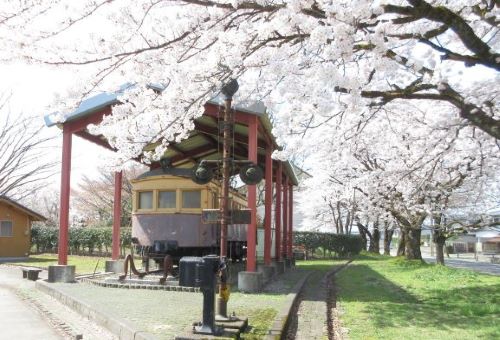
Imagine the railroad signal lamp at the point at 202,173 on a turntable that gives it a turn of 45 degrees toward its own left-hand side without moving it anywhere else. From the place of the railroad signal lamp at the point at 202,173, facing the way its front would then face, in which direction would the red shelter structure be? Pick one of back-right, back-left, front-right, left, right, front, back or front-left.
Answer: back-left

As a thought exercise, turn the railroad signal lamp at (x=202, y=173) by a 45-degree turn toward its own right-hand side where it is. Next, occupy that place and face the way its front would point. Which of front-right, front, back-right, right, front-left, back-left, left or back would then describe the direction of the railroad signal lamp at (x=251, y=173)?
back-left

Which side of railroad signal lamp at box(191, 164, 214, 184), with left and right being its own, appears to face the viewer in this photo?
front

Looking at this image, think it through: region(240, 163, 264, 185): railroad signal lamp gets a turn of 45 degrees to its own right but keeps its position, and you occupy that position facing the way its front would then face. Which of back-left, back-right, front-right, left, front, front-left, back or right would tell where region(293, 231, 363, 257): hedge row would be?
back-right

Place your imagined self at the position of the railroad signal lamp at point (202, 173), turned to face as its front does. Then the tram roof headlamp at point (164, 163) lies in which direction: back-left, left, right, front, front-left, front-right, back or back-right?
back

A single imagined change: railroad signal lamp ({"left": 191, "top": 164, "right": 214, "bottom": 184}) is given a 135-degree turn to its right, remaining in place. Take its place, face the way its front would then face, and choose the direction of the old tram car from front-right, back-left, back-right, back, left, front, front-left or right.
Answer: front-right

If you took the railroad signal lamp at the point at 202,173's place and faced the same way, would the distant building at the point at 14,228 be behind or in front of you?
behind

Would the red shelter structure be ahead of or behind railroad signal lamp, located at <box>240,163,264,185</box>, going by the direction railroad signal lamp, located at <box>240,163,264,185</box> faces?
behind

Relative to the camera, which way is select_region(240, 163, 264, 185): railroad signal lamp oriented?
toward the camera
